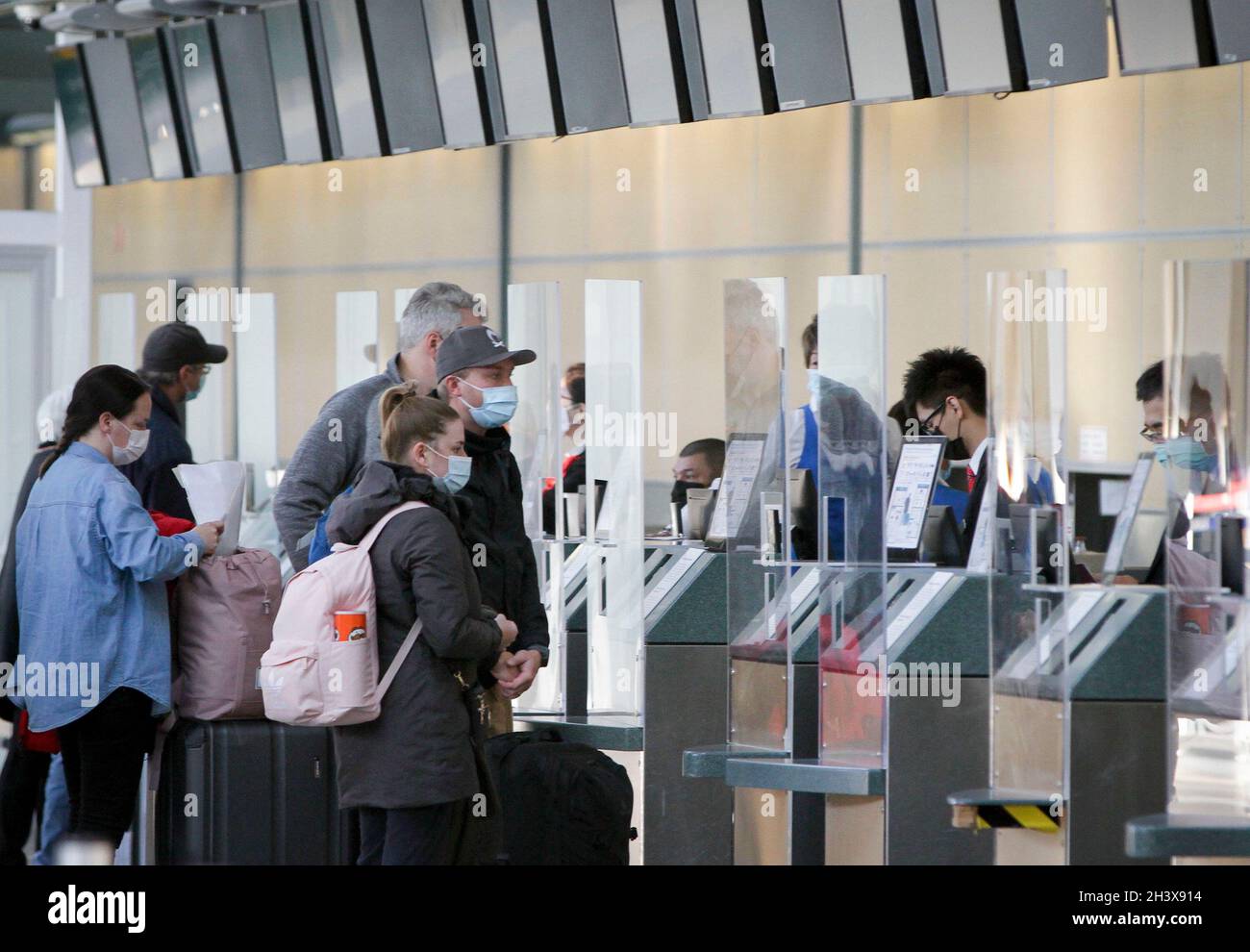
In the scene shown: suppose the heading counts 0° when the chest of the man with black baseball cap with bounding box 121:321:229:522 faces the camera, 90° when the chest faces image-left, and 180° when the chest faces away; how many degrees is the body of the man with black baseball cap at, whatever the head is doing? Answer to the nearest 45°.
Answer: approximately 270°

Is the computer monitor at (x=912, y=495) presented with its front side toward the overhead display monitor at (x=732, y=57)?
no

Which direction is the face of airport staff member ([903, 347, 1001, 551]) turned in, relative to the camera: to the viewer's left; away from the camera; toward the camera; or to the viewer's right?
to the viewer's left

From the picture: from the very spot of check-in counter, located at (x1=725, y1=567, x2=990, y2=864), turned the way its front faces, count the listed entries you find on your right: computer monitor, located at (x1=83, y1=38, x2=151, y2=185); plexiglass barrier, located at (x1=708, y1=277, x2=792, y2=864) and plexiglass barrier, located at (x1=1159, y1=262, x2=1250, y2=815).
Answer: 2

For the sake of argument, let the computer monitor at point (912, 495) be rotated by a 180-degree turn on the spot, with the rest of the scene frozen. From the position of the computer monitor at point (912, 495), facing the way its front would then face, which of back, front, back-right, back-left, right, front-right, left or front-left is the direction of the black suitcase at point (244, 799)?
back-left

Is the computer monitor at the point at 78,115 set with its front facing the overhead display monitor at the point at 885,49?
no

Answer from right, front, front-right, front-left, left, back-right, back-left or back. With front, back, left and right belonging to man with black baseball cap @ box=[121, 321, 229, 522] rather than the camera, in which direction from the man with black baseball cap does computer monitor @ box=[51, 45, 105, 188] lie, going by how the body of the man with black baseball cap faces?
left

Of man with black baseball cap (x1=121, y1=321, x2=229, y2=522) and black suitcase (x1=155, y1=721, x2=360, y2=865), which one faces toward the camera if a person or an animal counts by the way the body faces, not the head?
the black suitcase

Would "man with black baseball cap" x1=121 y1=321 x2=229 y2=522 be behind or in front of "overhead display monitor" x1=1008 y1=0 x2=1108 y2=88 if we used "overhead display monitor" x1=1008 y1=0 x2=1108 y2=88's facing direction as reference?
in front

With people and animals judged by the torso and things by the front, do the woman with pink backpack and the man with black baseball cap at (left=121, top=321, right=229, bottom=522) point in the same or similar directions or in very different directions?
same or similar directions

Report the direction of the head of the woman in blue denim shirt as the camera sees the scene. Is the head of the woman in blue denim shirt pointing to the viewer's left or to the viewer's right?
to the viewer's right

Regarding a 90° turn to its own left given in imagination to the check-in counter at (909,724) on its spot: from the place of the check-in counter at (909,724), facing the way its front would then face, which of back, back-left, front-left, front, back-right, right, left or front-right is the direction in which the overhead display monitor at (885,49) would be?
back-left

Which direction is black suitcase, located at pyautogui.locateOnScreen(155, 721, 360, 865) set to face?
toward the camera

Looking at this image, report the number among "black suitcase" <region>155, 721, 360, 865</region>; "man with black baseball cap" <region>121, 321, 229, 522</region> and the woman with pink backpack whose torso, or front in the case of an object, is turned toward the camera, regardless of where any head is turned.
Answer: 1

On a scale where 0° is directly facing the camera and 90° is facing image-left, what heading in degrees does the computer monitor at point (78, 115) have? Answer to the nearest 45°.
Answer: approximately 45°

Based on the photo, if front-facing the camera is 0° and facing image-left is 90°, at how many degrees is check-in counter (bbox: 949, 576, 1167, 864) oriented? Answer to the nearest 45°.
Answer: approximately 45°

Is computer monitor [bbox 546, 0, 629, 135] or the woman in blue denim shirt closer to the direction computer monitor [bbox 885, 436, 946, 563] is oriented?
the woman in blue denim shirt

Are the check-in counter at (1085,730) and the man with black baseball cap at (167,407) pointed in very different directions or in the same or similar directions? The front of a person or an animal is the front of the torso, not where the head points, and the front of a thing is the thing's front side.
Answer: very different directions
